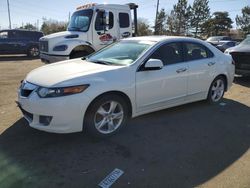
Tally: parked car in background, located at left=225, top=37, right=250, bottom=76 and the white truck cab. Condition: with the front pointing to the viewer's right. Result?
0

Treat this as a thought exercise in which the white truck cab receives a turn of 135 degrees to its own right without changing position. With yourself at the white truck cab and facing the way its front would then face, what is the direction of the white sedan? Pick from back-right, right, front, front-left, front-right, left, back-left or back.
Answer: back

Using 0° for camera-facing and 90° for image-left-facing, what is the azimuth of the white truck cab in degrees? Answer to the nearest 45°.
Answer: approximately 45°

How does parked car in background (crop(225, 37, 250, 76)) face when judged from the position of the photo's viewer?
facing the viewer and to the left of the viewer

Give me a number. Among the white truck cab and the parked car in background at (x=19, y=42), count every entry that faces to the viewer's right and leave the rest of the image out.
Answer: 0

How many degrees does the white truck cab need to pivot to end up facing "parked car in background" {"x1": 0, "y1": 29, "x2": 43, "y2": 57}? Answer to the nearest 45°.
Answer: approximately 90° to its right

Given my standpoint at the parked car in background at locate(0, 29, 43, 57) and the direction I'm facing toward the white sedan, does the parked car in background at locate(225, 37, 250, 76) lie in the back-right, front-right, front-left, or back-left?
front-left

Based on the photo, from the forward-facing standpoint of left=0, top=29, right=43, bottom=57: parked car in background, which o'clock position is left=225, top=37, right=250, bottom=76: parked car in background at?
left=225, top=37, right=250, bottom=76: parked car in background is roughly at 8 o'clock from left=0, top=29, right=43, bottom=57: parked car in background.

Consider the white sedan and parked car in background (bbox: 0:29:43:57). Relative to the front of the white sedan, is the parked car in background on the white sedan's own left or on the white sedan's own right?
on the white sedan's own right

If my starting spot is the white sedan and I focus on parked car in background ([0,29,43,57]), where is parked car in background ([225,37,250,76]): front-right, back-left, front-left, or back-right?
front-right

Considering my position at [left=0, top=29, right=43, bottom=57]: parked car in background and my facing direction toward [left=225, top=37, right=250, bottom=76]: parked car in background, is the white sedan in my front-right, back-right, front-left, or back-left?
front-right

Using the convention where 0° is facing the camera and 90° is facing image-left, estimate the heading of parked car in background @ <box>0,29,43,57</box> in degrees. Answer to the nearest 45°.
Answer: approximately 90°
